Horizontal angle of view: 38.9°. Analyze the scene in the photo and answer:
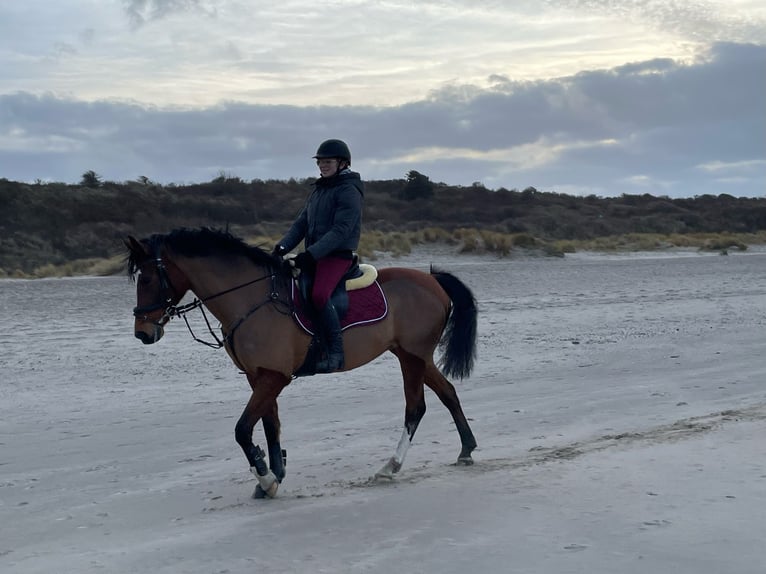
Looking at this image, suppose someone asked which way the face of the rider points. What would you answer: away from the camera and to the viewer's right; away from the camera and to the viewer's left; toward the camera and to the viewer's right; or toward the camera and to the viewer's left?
toward the camera and to the viewer's left

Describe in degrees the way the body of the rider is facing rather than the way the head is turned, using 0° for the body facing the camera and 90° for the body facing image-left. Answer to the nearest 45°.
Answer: approximately 45°

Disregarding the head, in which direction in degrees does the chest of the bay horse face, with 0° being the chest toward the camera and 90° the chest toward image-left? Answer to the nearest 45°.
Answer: approximately 45°
